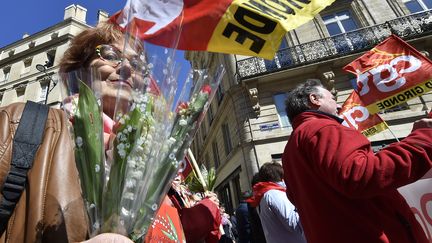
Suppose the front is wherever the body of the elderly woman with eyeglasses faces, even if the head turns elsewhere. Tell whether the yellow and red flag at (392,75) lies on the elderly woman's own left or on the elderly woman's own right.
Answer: on the elderly woman's own left

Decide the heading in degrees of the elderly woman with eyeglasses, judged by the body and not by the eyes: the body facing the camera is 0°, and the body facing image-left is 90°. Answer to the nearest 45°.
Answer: approximately 315°
